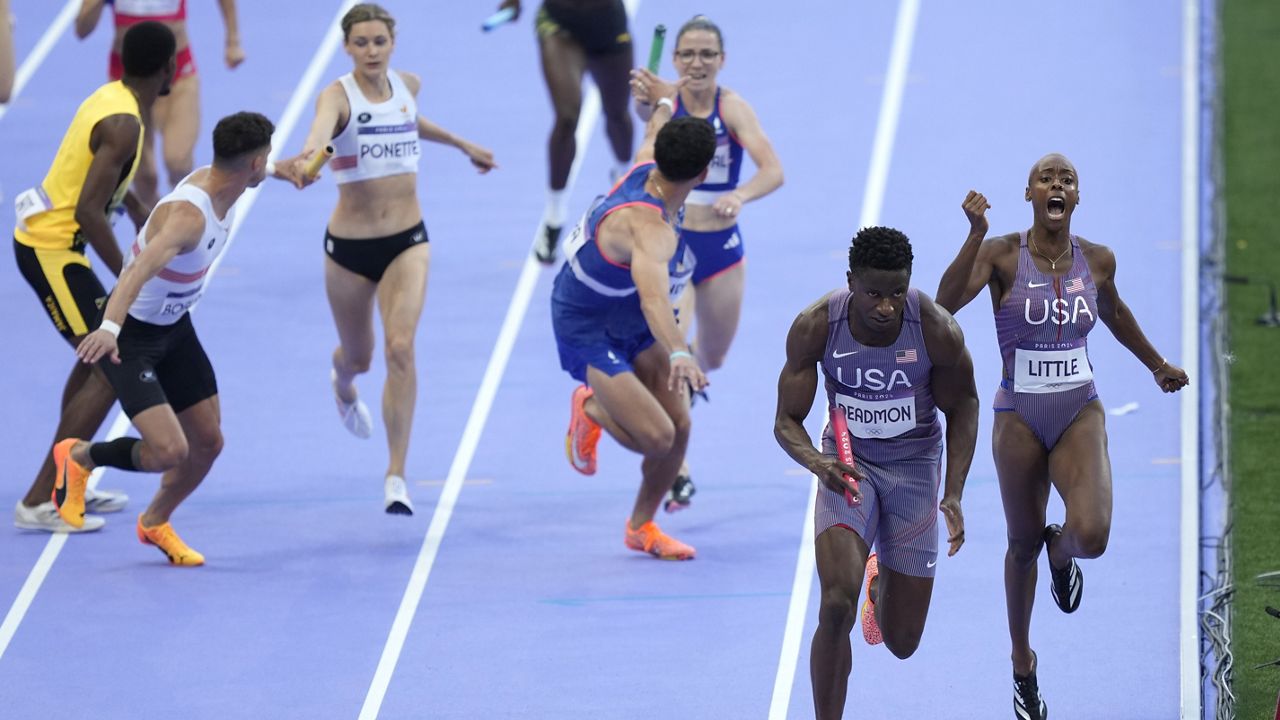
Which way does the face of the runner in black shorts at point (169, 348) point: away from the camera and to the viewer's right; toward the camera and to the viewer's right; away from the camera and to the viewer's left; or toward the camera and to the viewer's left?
away from the camera and to the viewer's right

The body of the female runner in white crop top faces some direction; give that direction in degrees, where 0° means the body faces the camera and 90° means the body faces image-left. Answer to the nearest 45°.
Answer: approximately 0°

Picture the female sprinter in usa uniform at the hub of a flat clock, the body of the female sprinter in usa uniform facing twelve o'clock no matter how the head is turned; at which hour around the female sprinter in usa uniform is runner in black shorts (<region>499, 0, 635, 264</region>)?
The runner in black shorts is roughly at 5 o'clock from the female sprinter in usa uniform.

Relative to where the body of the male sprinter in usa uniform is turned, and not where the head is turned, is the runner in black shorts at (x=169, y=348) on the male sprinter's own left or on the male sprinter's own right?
on the male sprinter's own right

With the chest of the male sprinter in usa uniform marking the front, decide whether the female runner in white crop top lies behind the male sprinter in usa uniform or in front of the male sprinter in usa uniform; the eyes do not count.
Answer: behind

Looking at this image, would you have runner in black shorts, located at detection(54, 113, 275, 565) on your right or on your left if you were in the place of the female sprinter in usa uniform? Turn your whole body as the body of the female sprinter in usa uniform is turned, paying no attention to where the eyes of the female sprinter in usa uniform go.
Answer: on your right

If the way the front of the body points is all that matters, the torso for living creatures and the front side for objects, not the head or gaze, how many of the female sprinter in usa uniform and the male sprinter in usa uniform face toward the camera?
2

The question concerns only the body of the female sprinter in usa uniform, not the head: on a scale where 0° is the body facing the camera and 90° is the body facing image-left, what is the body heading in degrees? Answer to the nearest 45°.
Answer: approximately 0°
